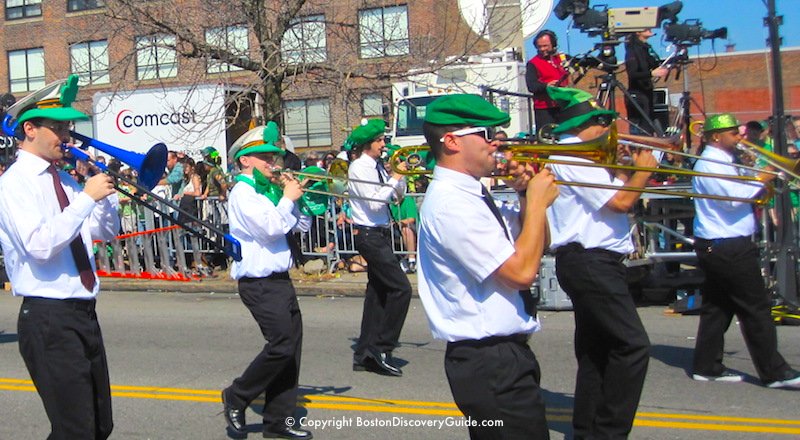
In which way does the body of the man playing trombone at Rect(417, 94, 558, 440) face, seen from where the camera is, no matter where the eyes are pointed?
to the viewer's right

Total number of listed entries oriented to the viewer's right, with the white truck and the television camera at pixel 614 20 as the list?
0

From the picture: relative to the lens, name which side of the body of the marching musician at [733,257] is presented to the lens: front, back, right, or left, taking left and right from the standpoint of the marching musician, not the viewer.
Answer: right

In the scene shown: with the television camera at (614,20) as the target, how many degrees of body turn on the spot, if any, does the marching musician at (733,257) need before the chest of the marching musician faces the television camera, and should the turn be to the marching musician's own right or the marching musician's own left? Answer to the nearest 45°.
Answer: approximately 90° to the marching musician's own left

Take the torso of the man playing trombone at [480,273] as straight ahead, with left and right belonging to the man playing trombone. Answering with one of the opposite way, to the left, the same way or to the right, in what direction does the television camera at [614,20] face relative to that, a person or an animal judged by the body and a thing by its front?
the opposite way

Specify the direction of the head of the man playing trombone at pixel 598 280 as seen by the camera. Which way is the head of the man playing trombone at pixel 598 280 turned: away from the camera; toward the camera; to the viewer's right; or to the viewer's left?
to the viewer's right

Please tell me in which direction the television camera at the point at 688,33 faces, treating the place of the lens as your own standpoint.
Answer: facing to the right of the viewer

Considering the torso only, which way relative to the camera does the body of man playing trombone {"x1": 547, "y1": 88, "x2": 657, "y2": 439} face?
to the viewer's right

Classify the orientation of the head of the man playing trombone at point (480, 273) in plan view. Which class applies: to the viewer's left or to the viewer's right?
to the viewer's right

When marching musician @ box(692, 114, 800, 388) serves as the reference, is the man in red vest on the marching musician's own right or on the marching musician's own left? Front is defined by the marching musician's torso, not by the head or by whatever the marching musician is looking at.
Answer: on the marching musician's own left

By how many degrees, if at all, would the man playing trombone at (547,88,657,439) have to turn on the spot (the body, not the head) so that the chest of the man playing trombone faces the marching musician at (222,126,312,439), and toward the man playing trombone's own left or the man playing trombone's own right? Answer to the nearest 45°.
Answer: approximately 180°

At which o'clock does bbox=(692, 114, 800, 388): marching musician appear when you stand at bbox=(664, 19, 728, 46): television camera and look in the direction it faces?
The marching musician is roughly at 3 o'clock from the television camera.

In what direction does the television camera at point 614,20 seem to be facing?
to the viewer's left

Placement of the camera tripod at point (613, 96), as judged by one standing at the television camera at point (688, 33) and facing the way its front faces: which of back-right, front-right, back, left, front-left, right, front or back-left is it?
back-right

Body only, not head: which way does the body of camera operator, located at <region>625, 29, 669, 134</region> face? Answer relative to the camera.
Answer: to the viewer's right

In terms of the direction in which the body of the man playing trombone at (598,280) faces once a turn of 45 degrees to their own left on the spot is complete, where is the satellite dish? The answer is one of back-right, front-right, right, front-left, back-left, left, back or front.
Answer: front-left
